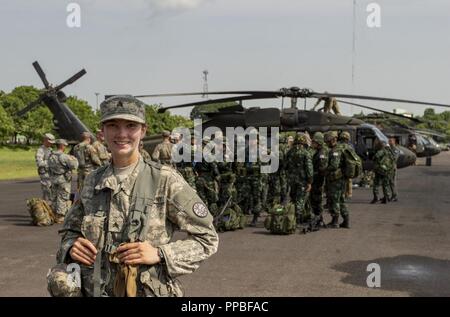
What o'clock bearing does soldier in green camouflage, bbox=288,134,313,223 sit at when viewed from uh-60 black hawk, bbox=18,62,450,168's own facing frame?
The soldier in green camouflage is roughly at 3 o'clock from the uh-60 black hawk.

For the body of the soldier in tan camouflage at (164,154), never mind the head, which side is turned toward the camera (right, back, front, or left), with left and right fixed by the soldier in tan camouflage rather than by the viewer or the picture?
back

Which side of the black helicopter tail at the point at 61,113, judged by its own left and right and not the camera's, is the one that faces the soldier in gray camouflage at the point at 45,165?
right

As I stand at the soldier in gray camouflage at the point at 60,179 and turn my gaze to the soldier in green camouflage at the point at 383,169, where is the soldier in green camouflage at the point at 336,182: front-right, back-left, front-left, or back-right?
front-right

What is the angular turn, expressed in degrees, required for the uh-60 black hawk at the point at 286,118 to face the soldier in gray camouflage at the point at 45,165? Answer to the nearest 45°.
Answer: approximately 135° to its right

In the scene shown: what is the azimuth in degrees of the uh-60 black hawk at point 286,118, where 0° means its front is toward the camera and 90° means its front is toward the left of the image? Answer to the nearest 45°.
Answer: approximately 270°

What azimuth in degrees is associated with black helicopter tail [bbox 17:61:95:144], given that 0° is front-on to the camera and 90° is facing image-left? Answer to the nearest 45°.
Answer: approximately 270°

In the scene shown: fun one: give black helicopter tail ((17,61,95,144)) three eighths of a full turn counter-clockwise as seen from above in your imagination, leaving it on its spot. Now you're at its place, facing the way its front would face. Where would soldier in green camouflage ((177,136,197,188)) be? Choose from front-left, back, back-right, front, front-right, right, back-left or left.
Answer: back-left

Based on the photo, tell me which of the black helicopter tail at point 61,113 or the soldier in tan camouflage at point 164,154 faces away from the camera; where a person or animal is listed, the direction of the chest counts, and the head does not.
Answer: the soldier in tan camouflage

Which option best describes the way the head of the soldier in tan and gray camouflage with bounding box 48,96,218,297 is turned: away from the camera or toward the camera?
toward the camera

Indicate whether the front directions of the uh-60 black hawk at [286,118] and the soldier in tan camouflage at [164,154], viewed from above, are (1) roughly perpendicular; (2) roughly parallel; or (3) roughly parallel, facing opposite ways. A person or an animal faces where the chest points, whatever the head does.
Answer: roughly perpendicular

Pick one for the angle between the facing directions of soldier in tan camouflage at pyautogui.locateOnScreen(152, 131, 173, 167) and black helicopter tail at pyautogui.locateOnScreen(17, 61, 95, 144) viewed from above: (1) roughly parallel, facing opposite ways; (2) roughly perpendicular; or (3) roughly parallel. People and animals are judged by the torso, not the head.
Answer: roughly perpendicular

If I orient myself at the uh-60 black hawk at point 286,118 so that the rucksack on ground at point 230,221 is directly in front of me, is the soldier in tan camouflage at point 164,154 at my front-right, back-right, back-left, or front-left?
front-right
